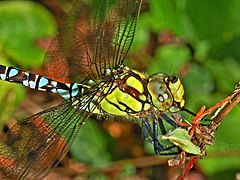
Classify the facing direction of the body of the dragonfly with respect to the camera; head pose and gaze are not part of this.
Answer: to the viewer's right

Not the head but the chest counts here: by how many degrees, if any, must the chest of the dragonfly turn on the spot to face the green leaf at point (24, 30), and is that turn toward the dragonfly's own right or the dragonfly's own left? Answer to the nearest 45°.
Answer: approximately 135° to the dragonfly's own left
